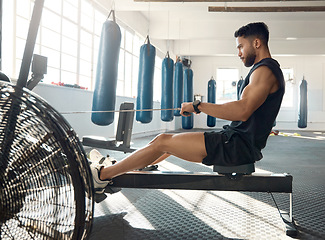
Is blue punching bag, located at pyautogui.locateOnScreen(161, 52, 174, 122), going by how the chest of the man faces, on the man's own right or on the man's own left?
on the man's own right

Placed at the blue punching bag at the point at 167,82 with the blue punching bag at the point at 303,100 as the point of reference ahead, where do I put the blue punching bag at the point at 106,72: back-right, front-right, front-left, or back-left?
back-right

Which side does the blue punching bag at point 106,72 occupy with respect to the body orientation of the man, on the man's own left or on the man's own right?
on the man's own right

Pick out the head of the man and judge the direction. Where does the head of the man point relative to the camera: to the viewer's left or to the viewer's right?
to the viewer's left

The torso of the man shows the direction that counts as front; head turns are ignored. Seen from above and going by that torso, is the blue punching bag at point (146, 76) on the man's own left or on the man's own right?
on the man's own right

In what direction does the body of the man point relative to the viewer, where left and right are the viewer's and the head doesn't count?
facing to the left of the viewer
